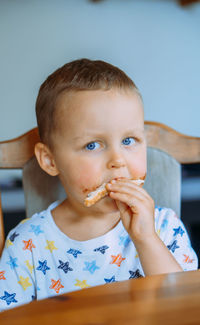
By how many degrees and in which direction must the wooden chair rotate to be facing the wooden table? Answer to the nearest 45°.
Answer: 0° — it already faces it

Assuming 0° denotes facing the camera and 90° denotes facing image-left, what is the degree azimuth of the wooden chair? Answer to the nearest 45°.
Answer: approximately 0°
